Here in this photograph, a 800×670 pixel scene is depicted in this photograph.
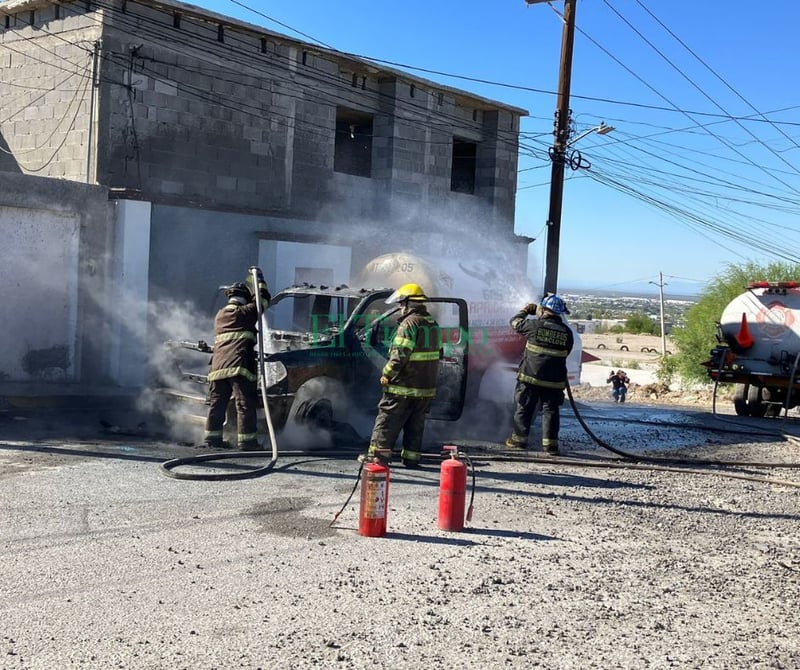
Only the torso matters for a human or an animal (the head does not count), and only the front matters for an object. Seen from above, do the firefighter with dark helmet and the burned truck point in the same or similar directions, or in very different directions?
very different directions

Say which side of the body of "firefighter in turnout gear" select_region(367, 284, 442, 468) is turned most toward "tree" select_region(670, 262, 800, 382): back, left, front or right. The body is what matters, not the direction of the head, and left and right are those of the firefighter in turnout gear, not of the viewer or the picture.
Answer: right

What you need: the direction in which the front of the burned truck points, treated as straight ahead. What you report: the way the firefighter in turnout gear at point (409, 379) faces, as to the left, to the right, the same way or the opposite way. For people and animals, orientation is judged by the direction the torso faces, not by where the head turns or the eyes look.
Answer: to the right

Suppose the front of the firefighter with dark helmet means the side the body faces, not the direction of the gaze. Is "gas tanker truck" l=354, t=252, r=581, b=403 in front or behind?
in front

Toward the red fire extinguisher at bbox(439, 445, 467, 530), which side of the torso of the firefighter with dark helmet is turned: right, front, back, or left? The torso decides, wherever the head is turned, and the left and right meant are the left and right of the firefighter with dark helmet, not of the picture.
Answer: back

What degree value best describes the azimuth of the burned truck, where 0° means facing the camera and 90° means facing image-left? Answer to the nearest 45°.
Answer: approximately 45°

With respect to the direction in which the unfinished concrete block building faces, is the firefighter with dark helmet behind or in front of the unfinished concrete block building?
in front

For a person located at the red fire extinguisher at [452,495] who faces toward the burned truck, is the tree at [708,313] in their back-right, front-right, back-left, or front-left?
front-right

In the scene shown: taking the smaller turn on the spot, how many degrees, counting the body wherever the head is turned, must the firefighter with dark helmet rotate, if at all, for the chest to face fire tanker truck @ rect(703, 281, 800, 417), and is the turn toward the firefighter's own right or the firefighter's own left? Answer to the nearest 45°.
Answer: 0° — they already face it

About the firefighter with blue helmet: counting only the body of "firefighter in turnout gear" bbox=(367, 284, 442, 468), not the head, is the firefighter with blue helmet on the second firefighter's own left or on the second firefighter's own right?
on the second firefighter's own right

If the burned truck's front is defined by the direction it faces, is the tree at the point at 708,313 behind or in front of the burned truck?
behind

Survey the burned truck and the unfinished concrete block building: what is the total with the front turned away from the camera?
0

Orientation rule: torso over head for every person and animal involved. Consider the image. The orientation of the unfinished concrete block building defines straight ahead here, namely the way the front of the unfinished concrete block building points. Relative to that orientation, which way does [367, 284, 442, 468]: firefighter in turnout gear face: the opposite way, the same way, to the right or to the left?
the opposite way

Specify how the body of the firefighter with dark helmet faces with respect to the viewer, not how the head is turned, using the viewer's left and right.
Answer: facing away from the viewer and to the right of the viewer

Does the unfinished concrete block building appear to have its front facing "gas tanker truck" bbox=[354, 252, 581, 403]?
yes

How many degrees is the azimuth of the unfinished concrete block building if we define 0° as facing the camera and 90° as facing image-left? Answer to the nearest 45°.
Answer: approximately 315°

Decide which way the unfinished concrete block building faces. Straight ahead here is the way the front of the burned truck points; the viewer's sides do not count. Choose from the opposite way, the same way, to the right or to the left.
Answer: to the left

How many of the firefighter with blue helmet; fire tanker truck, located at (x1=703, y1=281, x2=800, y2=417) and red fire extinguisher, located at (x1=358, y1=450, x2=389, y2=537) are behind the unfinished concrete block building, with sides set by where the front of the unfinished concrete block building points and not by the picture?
0

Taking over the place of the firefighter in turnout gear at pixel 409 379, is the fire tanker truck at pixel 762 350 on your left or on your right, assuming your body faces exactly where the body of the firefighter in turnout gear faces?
on your right
